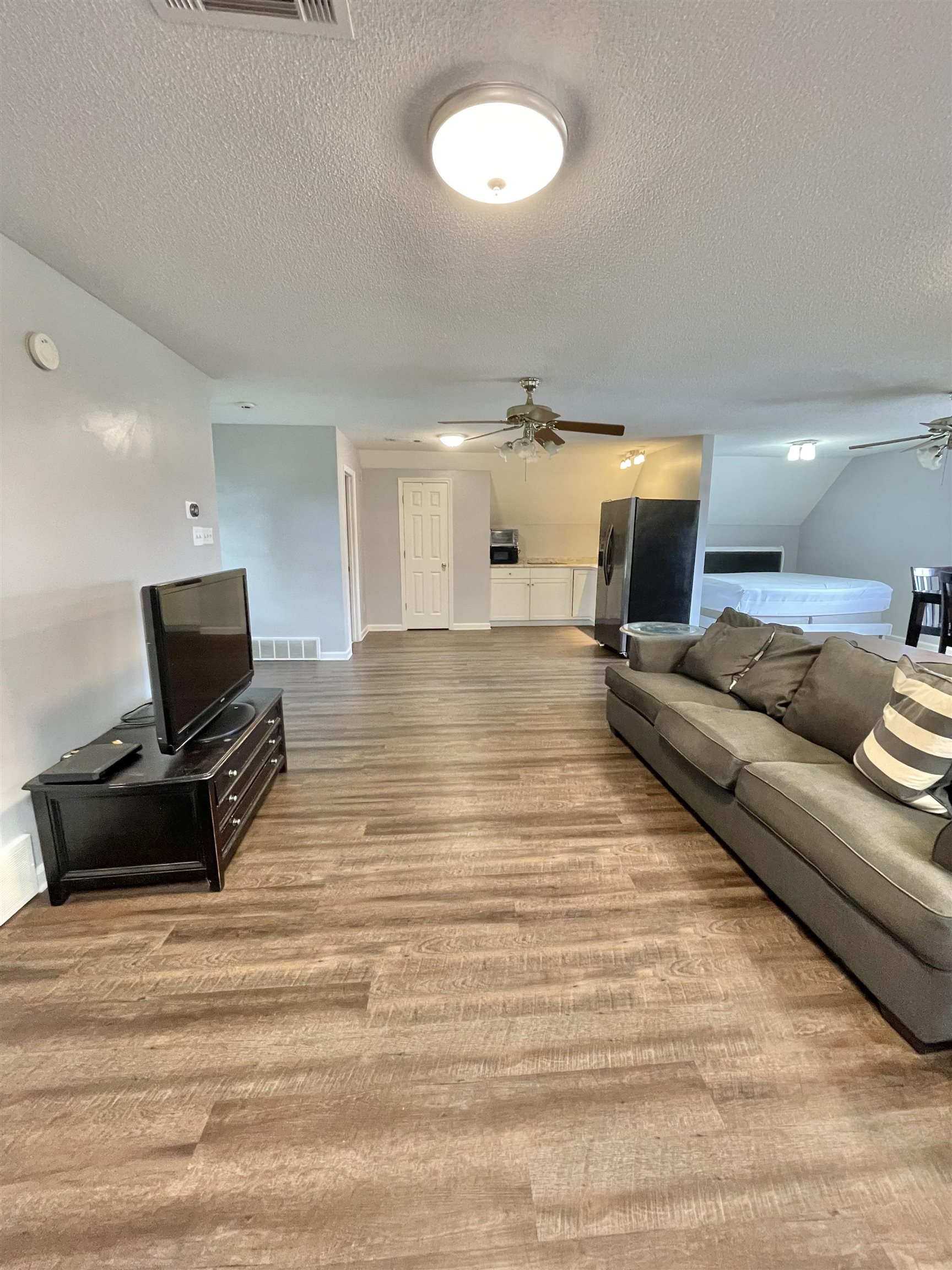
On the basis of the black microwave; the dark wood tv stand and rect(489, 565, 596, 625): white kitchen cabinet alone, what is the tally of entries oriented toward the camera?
2

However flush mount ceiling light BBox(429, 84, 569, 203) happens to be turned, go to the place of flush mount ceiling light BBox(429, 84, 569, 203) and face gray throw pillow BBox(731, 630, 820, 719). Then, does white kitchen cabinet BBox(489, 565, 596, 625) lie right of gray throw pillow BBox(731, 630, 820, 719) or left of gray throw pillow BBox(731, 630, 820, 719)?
left

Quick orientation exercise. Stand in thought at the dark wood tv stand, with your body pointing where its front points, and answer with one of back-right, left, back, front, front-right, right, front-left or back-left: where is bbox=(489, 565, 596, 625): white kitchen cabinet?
front-left

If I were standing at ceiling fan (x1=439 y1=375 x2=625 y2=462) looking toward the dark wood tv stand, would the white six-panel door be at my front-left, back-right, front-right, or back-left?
back-right

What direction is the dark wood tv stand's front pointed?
to the viewer's right

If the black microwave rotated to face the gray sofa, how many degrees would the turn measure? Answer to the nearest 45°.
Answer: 0° — it already faces it

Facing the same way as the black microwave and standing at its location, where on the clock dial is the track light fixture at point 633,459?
The track light fixture is roughly at 10 o'clock from the black microwave.

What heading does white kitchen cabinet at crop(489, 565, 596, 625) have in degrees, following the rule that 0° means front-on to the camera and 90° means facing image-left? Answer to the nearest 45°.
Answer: approximately 0°

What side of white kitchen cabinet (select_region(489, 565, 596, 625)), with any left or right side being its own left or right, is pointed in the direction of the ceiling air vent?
front

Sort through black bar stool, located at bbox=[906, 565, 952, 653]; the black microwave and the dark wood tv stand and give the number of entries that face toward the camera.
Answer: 1

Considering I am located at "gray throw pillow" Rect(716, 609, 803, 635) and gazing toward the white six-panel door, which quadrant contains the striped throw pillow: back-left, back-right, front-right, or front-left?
back-left

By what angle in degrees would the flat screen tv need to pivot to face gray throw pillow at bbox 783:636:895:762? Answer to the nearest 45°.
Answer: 0° — it already faces it

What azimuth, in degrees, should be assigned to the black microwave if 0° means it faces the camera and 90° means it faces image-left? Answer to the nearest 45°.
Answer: approximately 0°

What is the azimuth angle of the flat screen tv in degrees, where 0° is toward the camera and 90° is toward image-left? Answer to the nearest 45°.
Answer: approximately 315°
